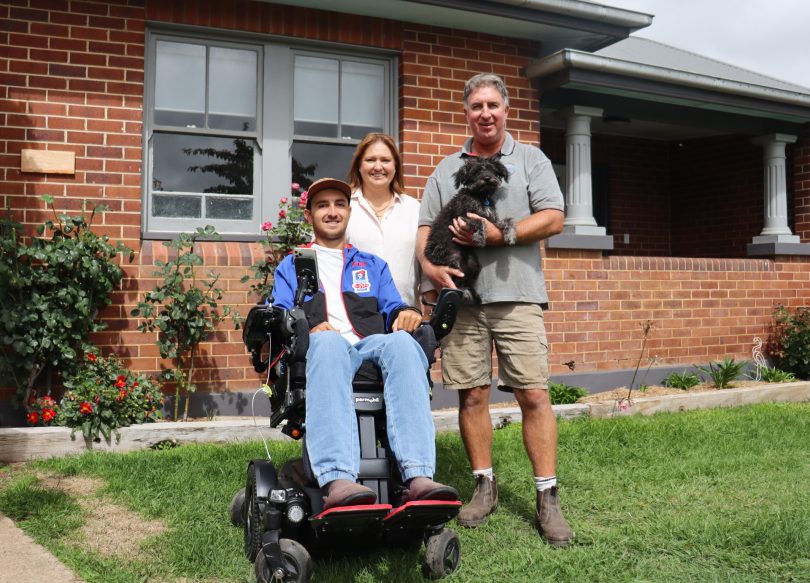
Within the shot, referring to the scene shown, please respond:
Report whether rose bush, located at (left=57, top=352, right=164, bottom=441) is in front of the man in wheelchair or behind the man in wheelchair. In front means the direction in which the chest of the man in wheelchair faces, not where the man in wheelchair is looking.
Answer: behind

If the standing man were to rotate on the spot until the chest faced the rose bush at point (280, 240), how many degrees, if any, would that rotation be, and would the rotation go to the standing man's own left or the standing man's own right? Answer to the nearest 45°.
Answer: approximately 135° to the standing man's own right

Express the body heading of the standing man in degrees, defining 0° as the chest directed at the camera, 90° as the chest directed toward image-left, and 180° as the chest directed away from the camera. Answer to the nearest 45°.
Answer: approximately 0°

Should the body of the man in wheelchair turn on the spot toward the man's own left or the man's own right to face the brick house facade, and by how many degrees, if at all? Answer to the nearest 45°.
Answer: approximately 135° to the man's own left

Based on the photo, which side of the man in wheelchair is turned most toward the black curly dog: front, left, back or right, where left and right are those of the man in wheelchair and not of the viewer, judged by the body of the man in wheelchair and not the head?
left

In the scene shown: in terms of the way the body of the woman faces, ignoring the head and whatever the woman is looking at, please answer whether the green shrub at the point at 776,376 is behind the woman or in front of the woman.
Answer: behind

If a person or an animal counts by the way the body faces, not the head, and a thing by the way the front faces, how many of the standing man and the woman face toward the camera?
2
